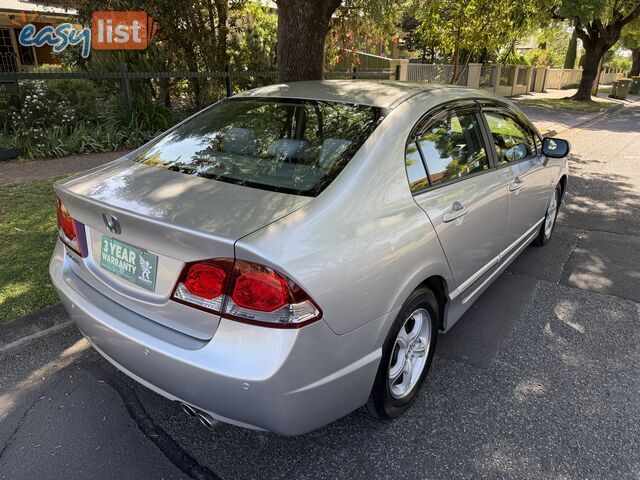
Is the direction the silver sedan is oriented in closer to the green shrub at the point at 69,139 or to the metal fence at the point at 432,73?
the metal fence

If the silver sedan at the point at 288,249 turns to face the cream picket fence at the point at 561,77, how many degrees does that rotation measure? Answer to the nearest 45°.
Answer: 0° — it already faces it

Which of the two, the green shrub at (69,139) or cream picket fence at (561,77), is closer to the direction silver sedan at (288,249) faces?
the cream picket fence

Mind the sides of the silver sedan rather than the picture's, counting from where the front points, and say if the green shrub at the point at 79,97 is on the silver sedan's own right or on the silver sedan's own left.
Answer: on the silver sedan's own left

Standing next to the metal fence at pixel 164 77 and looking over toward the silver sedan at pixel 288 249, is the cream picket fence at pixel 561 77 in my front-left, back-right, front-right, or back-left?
back-left

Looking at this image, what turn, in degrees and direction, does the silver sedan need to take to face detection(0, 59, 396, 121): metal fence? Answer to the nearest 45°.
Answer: approximately 45° to its left

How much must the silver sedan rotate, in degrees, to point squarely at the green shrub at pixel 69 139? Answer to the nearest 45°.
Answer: approximately 90° to its left

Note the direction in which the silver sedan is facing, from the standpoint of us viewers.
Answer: facing away from the viewer and to the right of the viewer

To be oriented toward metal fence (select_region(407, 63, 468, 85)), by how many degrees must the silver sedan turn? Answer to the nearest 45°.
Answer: approximately 45° to its left
